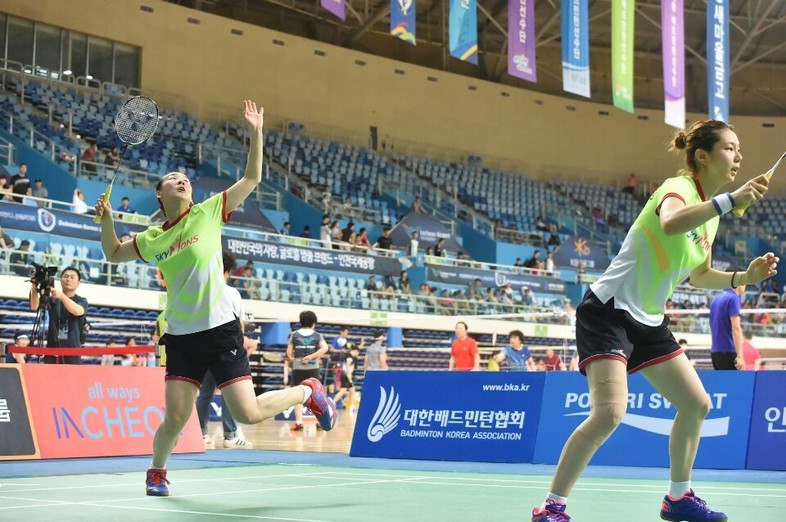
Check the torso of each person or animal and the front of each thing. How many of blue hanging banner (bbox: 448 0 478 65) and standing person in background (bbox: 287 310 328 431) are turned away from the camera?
1

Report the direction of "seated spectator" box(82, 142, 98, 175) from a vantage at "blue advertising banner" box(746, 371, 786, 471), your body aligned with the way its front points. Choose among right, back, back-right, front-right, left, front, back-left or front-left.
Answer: back-right

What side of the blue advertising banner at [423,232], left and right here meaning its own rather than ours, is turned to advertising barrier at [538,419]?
front

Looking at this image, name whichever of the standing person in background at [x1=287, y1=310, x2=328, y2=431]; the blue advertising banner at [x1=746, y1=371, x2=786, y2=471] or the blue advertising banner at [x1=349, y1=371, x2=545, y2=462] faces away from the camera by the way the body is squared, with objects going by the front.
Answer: the standing person in background

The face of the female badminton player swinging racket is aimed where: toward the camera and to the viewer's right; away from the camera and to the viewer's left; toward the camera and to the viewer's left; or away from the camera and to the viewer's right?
toward the camera and to the viewer's right

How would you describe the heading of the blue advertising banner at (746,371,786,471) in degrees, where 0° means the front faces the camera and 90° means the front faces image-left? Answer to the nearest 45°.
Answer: approximately 0°

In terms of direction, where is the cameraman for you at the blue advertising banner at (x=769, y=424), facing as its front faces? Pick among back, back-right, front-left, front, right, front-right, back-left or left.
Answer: right
